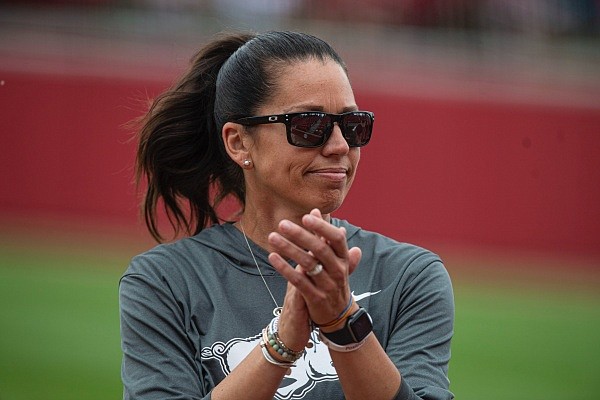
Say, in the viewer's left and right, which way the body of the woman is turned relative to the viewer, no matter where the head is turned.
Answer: facing the viewer

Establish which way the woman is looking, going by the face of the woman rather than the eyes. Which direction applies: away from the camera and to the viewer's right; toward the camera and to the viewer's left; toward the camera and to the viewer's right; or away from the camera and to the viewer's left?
toward the camera and to the viewer's right
